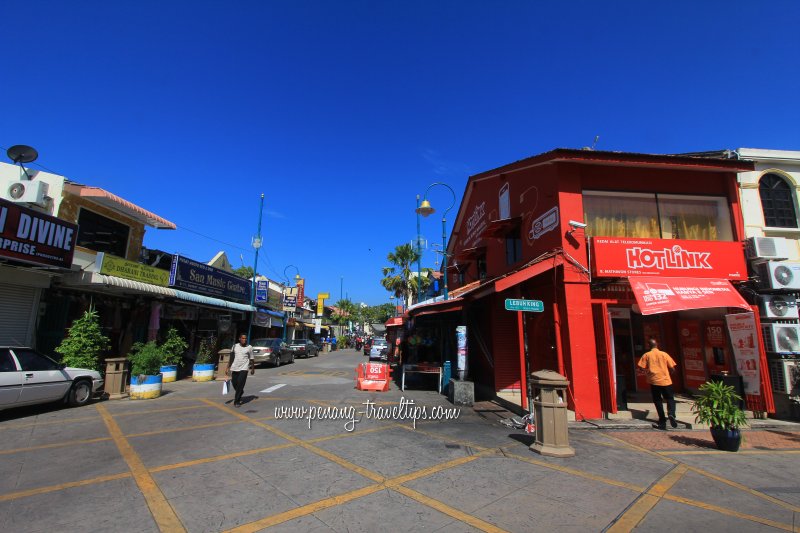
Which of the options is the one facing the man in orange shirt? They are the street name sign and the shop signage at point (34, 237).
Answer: the shop signage

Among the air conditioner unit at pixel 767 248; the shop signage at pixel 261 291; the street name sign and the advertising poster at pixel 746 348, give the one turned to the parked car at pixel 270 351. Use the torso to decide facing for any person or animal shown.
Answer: the shop signage

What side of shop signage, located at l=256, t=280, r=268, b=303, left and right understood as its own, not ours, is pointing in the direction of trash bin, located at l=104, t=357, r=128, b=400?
front

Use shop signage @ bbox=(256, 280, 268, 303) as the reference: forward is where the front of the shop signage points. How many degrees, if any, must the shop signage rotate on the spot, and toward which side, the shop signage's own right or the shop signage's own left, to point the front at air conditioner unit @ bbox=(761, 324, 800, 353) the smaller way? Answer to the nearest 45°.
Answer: approximately 45° to the shop signage's own left

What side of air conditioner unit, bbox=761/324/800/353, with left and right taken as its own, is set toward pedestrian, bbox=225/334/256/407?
right

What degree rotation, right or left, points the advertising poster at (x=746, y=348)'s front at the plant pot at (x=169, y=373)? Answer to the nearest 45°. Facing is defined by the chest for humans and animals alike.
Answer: approximately 45° to its right

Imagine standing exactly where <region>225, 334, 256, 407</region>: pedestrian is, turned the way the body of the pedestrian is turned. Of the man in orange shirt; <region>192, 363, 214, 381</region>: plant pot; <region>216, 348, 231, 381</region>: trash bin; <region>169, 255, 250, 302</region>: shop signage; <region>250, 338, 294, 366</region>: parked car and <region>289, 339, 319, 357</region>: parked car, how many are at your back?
5

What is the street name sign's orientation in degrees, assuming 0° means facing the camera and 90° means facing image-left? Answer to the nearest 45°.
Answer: approximately 0°

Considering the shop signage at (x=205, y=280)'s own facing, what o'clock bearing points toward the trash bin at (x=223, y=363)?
The trash bin is roughly at 1 o'clock from the shop signage.

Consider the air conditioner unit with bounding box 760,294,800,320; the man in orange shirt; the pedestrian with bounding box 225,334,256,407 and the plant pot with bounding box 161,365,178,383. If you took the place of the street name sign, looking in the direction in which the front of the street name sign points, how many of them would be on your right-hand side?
2

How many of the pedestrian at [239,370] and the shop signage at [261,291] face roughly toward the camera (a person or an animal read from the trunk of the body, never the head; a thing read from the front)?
2

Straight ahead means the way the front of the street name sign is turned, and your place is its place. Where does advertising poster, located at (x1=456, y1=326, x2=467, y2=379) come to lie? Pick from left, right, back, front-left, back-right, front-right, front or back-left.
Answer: back-right

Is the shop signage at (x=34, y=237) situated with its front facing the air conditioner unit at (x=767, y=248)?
yes
